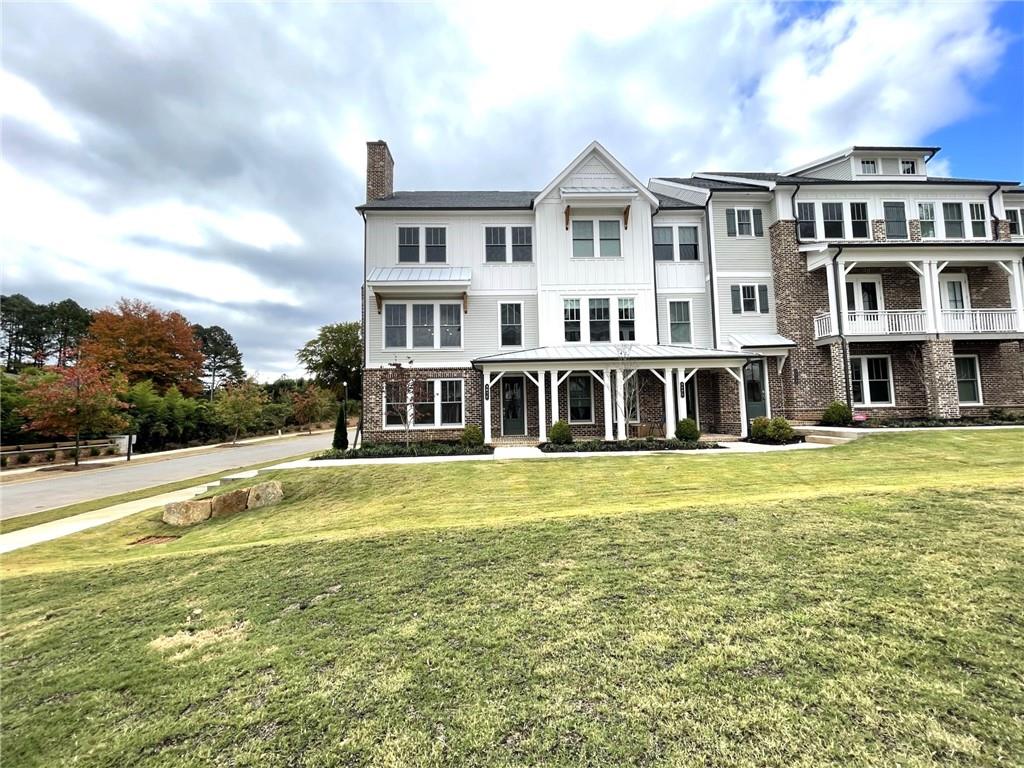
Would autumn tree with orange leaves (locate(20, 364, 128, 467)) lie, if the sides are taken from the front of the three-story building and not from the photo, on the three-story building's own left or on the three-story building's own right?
on the three-story building's own right

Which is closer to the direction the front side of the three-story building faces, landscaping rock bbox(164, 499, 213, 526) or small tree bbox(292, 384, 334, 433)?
the landscaping rock

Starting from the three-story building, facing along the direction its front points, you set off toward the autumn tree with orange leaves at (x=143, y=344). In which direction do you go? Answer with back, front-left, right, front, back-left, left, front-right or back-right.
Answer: right

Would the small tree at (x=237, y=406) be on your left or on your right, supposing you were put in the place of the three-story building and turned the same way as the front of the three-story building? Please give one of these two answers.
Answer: on your right

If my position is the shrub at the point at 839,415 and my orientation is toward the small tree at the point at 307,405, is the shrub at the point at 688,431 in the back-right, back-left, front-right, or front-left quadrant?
front-left

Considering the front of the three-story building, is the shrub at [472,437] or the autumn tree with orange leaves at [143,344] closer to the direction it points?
the shrub

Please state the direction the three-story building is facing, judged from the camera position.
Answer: facing the viewer

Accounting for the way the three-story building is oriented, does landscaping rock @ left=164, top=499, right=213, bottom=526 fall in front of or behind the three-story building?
in front

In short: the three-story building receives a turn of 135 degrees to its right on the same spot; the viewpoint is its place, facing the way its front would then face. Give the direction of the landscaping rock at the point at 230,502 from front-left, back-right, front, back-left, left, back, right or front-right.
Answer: left
